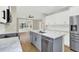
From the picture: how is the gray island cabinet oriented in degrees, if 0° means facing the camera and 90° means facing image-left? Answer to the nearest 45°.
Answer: approximately 45°

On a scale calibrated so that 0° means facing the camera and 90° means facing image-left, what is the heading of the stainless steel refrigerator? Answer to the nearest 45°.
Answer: approximately 45°
